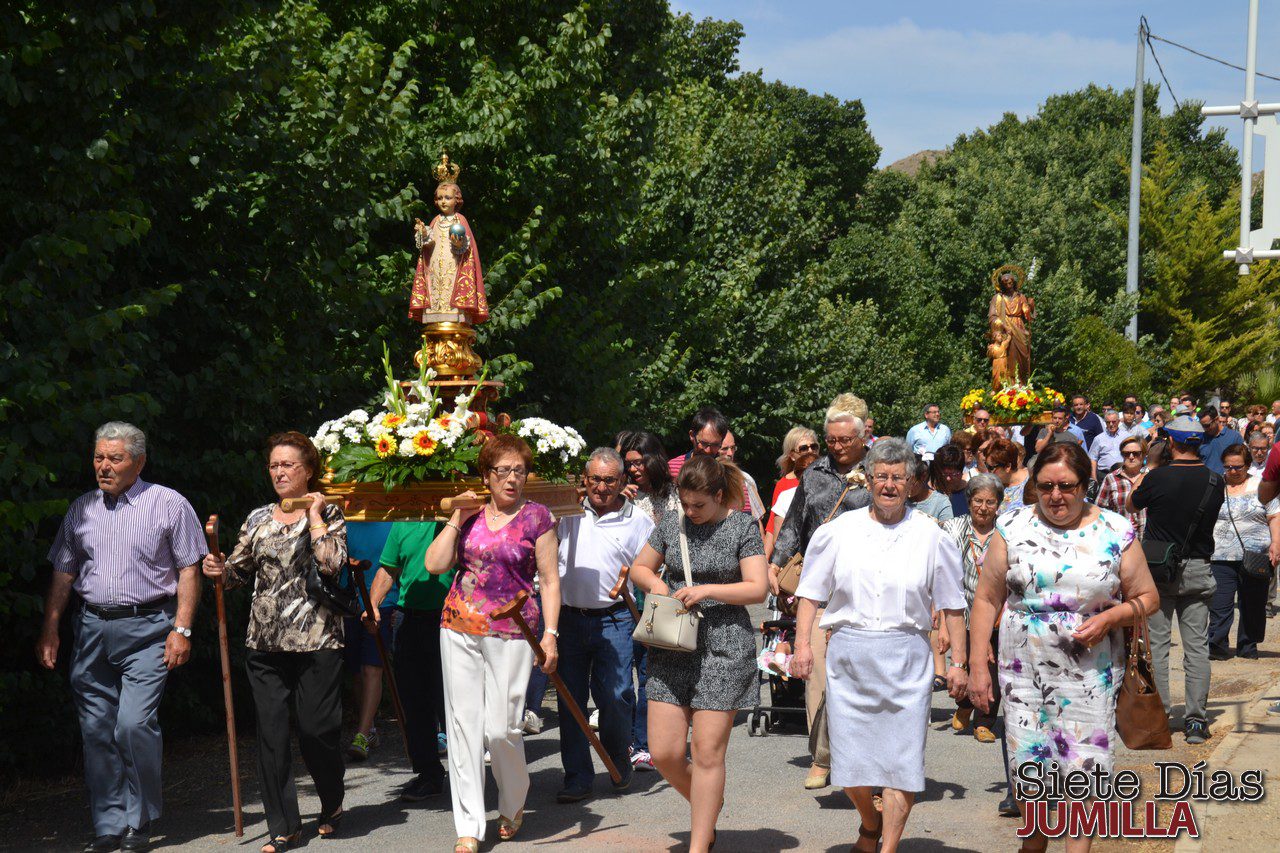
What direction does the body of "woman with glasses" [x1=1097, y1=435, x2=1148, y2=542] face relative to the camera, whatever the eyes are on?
toward the camera

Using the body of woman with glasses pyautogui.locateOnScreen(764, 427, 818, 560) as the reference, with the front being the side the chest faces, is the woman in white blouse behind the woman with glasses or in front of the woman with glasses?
in front

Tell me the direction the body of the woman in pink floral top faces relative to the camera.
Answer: toward the camera

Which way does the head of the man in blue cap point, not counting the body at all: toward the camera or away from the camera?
away from the camera

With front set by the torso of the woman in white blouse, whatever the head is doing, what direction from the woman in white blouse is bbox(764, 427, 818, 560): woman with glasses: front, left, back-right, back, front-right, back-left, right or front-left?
back

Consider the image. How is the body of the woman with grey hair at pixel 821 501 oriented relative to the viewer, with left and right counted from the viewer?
facing the viewer

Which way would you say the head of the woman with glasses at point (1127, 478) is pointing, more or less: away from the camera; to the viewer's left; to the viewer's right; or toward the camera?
toward the camera

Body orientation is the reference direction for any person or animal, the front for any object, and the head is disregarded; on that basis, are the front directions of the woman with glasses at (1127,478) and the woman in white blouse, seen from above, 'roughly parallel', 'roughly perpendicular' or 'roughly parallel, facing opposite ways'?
roughly parallel

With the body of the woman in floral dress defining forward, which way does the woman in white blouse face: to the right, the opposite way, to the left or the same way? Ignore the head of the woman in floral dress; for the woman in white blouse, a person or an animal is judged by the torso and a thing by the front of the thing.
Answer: the same way

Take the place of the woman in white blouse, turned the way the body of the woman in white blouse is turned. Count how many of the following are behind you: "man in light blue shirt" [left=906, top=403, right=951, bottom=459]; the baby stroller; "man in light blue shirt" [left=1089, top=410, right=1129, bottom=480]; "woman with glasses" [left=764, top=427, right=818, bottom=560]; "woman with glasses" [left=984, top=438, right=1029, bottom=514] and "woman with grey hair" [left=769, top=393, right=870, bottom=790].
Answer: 6

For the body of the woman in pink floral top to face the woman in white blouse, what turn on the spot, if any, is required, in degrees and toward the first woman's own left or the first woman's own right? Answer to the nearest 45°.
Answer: approximately 45° to the first woman's own left

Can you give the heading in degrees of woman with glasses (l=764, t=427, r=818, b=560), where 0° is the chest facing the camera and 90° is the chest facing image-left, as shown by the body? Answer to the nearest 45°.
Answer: approximately 315°

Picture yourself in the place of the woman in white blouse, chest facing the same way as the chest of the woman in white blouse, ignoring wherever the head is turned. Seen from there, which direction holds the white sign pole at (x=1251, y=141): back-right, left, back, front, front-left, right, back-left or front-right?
back-left

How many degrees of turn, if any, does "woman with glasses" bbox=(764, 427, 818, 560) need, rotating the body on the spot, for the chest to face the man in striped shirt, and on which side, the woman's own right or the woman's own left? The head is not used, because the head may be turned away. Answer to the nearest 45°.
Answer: approximately 90° to the woman's own right

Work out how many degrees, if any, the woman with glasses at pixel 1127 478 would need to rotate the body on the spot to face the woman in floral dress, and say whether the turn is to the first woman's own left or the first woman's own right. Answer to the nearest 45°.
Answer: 0° — they already face them
